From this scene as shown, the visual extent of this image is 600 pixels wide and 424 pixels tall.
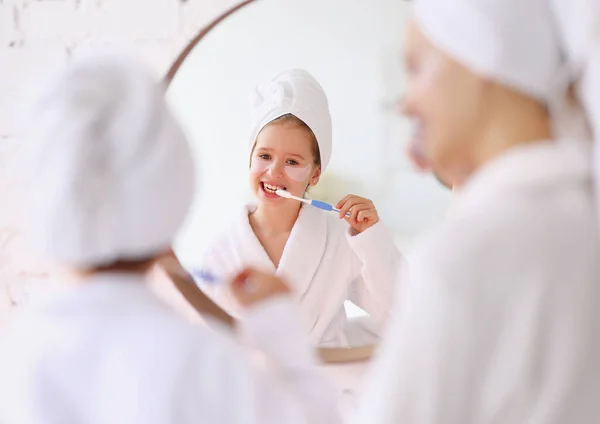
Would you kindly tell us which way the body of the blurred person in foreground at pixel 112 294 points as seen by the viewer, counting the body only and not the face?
away from the camera

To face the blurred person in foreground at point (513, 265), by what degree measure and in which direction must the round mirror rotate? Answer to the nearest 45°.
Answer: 0° — it already faces them

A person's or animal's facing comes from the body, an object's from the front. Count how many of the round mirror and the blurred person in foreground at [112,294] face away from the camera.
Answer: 1

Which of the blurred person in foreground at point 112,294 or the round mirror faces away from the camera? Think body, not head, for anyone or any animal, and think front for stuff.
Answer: the blurred person in foreground

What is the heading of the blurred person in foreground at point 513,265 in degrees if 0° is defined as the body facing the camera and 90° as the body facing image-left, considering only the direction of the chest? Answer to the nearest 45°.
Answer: approximately 135°

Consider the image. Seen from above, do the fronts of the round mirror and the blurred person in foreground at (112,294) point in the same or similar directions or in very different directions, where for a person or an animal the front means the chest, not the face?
very different directions

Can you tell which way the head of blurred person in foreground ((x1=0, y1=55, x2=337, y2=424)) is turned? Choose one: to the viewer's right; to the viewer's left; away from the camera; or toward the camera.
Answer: away from the camera

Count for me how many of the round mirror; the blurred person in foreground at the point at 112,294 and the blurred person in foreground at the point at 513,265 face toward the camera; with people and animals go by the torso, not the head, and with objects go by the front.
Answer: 1

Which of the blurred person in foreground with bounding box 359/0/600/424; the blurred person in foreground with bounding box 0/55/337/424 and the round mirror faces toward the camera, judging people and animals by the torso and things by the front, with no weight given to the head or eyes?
the round mirror

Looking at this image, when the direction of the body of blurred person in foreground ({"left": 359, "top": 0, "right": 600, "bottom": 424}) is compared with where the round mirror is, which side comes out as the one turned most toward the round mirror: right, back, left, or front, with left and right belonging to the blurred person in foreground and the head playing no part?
front
